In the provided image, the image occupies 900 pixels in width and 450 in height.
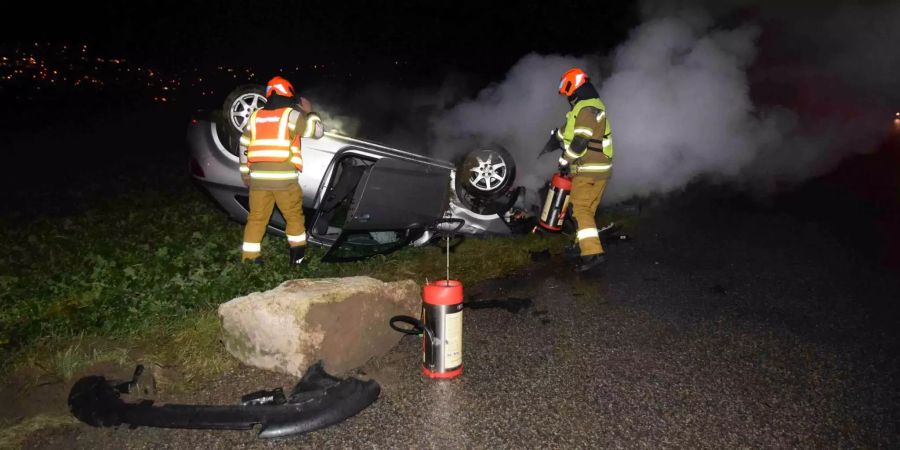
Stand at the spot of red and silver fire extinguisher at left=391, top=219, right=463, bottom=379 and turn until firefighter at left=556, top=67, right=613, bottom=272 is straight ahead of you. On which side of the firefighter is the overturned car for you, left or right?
left

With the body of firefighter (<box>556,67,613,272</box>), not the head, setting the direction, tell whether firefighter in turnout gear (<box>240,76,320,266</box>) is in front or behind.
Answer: in front

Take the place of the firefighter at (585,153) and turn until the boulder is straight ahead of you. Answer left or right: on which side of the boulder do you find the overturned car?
right

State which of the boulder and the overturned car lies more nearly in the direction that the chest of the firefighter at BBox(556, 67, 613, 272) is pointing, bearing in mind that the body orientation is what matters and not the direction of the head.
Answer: the overturned car

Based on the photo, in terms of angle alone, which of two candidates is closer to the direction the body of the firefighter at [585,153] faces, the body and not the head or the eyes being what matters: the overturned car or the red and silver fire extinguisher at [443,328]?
the overturned car

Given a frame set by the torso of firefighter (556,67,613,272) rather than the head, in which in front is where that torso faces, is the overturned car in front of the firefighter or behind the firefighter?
in front

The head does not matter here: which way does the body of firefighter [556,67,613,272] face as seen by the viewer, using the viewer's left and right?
facing to the left of the viewer

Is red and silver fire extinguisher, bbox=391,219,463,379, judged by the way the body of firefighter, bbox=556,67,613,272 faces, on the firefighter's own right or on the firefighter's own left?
on the firefighter's own left

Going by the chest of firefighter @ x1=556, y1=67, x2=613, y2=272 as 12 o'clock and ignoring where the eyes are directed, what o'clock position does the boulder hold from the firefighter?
The boulder is roughly at 10 o'clock from the firefighter.

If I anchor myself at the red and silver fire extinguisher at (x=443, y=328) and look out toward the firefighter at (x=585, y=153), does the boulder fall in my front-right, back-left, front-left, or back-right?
back-left
